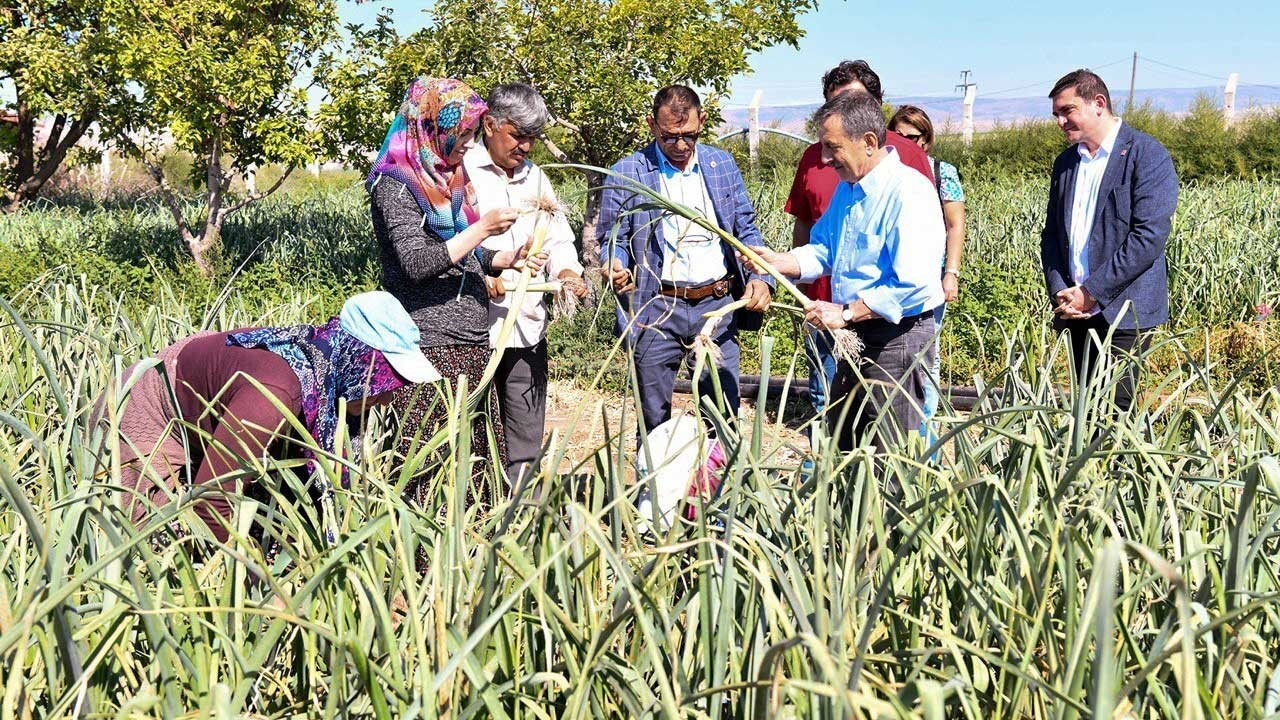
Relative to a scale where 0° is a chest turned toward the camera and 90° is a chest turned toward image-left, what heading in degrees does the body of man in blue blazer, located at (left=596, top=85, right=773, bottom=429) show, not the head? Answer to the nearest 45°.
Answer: approximately 0°

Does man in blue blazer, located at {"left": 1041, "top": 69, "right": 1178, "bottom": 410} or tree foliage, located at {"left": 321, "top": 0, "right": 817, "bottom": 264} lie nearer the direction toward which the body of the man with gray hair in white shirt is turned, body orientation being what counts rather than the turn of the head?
the man in blue blazer

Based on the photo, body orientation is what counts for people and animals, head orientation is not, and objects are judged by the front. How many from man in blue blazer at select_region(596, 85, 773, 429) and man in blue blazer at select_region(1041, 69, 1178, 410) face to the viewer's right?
0

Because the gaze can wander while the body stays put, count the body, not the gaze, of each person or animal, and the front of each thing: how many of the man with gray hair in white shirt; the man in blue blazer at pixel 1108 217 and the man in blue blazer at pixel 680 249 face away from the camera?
0

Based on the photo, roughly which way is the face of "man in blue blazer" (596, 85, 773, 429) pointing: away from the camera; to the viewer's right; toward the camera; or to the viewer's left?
toward the camera

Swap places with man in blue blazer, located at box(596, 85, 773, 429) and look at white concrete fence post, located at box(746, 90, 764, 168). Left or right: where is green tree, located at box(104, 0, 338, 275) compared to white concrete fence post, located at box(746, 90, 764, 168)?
left

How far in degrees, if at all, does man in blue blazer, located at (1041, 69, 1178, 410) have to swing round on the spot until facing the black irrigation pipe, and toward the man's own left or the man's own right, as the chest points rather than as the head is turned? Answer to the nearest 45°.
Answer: approximately 90° to the man's own right

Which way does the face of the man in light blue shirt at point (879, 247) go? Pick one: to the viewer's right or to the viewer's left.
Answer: to the viewer's left

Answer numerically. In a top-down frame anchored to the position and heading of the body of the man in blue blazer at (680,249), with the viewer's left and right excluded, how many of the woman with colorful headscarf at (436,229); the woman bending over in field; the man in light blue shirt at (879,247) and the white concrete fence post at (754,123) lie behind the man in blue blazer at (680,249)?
1

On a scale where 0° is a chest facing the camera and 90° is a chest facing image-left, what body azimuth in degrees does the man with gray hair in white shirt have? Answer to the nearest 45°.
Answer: approximately 315°
